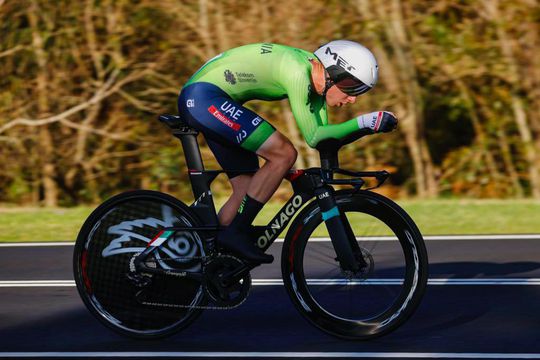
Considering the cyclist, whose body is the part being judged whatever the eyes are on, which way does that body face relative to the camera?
to the viewer's right

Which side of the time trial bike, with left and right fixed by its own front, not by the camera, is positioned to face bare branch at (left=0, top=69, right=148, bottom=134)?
left

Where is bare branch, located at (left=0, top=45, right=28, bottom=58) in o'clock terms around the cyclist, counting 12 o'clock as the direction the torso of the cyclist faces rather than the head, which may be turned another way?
The bare branch is roughly at 8 o'clock from the cyclist.

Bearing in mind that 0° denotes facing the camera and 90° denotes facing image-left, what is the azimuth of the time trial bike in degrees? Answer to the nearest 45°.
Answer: approximately 270°

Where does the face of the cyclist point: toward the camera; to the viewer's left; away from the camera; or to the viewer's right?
to the viewer's right
